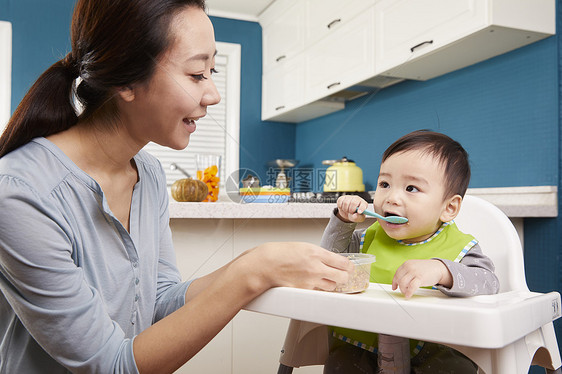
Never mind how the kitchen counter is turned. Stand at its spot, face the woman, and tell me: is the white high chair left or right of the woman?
left

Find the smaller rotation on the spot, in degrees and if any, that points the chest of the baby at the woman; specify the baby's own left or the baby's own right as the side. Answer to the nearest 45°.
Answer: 0° — they already face them

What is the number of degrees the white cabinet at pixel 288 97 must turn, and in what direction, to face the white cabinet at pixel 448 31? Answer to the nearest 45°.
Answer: approximately 90° to its left

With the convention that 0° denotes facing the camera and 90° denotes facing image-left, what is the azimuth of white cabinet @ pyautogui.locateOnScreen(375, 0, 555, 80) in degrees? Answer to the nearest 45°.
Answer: approximately 45°

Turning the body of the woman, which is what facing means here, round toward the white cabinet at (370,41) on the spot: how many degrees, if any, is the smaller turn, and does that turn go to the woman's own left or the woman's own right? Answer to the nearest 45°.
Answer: approximately 90° to the woman's own left

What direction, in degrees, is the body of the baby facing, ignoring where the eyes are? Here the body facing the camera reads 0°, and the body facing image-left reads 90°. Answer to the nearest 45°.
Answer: approximately 45°

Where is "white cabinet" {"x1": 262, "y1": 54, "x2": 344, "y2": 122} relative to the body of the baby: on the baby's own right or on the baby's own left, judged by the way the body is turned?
on the baby's own right

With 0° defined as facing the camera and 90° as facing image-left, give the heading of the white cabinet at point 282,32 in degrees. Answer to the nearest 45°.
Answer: approximately 45°
